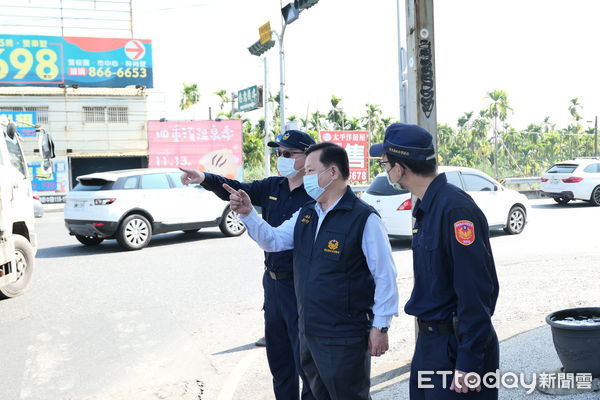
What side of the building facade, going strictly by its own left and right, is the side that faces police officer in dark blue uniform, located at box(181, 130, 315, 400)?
front

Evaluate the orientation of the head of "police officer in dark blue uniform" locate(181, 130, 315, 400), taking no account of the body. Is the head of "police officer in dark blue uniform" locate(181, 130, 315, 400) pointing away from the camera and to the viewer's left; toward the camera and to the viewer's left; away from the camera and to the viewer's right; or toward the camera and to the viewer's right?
toward the camera and to the viewer's left

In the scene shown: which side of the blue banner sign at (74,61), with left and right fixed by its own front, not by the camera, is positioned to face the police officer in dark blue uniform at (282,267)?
front

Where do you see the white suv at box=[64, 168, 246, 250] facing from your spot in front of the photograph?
facing away from the viewer and to the right of the viewer

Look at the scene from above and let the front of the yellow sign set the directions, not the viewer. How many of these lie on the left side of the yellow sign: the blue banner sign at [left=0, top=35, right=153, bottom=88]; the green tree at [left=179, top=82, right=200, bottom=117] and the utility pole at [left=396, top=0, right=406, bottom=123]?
1

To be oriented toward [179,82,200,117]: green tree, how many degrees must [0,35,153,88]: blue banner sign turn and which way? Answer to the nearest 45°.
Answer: approximately 135° to its left

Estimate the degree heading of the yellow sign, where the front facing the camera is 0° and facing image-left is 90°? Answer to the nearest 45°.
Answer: approximately 45°

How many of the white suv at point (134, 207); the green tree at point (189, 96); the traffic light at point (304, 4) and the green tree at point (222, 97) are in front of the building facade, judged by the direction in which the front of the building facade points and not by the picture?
2

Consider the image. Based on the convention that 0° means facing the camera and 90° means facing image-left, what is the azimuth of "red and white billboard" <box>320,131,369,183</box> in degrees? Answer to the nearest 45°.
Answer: approximately 0°

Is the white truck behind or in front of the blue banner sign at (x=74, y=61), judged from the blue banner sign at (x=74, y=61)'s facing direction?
in front

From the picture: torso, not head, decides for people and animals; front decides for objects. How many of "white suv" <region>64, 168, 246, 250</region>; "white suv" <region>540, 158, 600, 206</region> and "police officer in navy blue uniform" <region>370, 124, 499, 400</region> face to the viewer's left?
1

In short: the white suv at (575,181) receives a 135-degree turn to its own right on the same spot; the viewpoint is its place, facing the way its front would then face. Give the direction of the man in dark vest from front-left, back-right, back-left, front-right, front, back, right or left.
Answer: front
